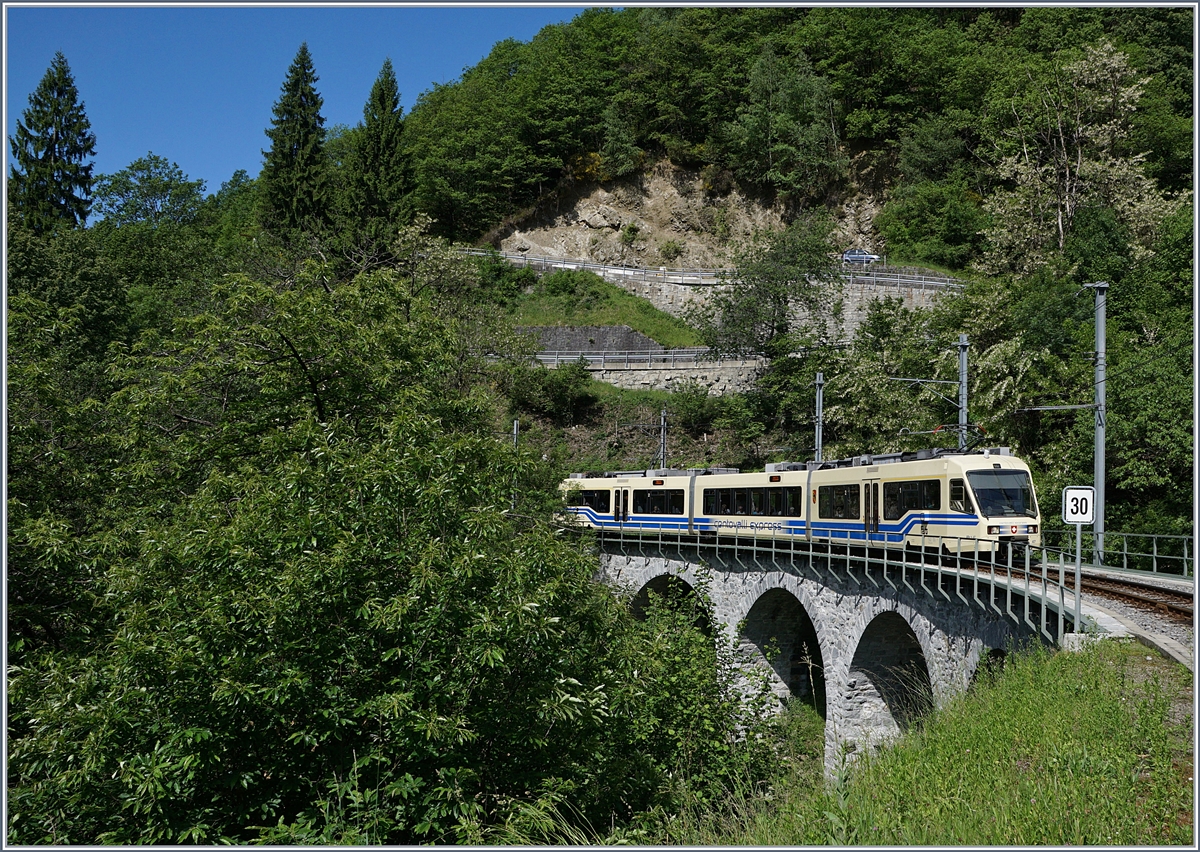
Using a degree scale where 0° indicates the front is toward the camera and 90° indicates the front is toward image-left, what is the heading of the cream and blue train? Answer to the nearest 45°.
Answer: approximately 315°

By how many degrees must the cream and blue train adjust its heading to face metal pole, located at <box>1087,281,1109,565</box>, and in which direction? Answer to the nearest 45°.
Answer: approximately 45° to its left

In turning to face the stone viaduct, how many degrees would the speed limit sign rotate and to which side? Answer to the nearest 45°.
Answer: approximately 135° to its right

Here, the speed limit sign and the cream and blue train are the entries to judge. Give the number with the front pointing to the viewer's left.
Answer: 0

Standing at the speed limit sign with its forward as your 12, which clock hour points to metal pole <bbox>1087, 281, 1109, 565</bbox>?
The metal pole is roughly at 6 o'clock from the speed limit sign.

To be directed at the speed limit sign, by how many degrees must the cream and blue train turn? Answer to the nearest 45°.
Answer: approximately 45° to its right

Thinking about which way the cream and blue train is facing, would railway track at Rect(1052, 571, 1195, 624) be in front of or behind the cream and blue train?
in front

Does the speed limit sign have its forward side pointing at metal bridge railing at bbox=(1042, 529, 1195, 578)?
no

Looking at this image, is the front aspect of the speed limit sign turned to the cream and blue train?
no

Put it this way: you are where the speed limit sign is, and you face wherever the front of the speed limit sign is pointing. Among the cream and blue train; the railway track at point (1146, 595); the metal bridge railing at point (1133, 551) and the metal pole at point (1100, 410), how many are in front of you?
0

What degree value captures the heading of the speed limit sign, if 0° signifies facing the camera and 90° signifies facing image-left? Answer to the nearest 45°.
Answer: approximately 0°
